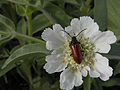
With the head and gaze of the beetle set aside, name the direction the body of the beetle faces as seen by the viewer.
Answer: away from the camera

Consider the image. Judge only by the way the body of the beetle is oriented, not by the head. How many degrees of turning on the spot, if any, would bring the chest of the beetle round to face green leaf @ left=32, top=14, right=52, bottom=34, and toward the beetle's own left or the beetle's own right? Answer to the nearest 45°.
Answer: approximately 45° to the beetle's own left

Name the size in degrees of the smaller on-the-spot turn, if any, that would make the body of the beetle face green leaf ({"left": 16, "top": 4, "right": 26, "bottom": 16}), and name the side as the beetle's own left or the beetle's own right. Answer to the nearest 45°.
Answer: approximately 45° to the beetle's own left
